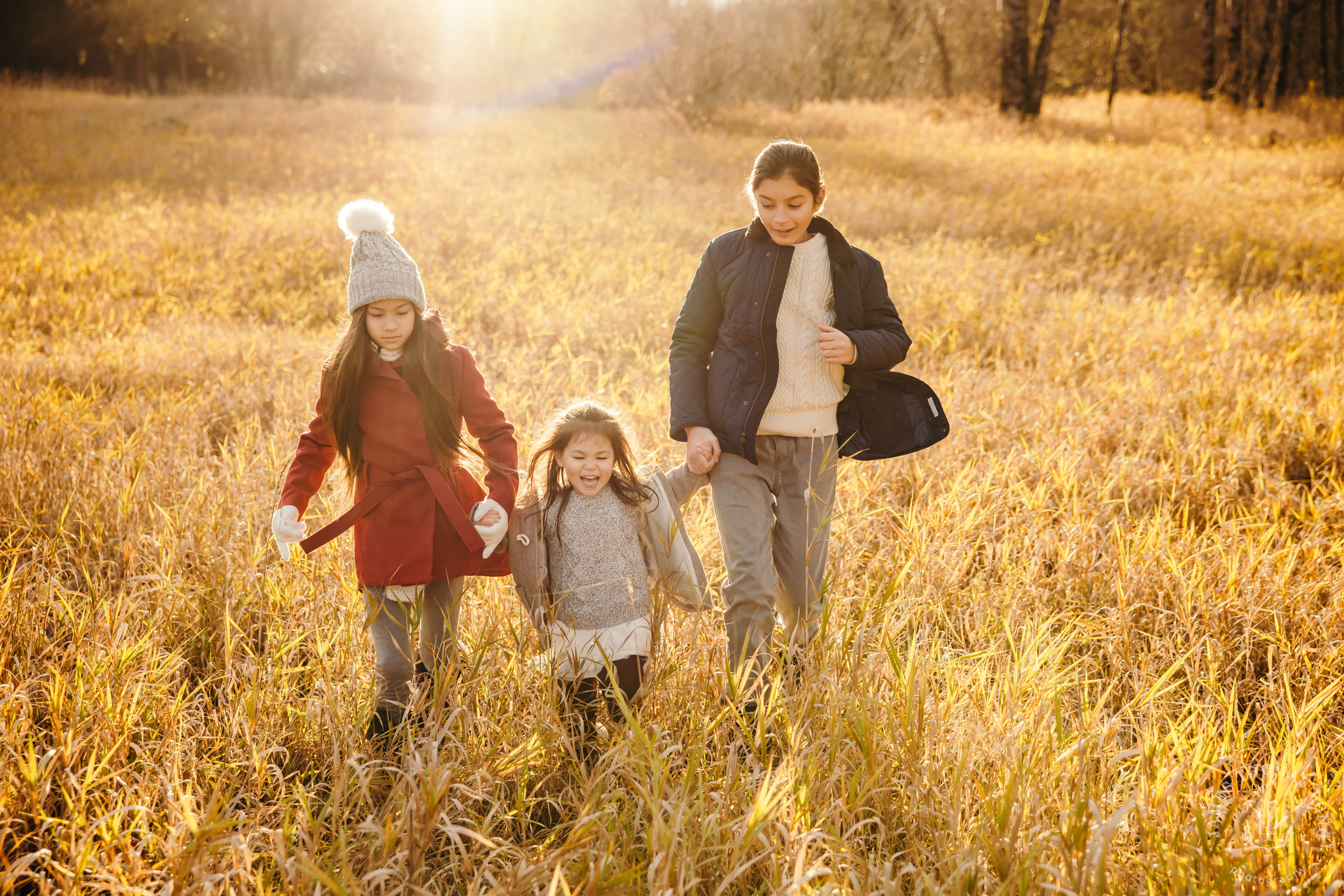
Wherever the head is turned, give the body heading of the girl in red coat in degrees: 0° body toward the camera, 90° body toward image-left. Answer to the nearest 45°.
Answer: approximately 0°

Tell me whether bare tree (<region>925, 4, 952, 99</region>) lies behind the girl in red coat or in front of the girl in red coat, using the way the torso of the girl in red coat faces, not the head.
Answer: behind
